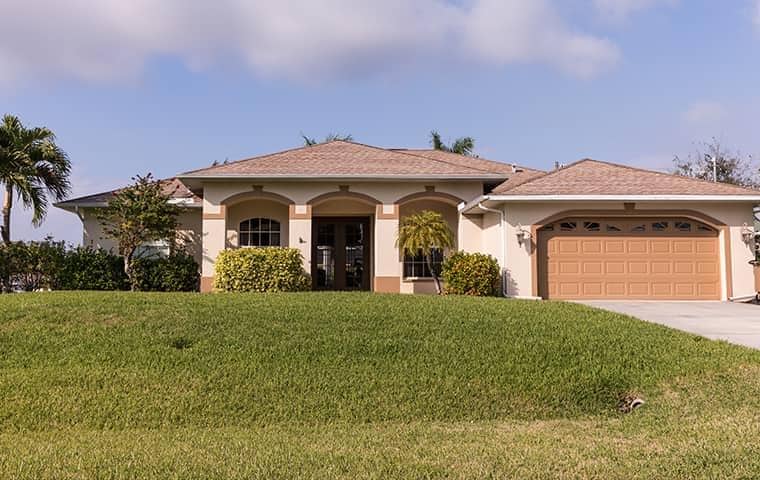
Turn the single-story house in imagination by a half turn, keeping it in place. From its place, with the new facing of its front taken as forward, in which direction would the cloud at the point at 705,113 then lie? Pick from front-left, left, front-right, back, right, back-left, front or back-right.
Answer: front-right

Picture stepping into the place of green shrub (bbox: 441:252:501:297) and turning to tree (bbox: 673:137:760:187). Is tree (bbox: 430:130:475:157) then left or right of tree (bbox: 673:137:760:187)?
left

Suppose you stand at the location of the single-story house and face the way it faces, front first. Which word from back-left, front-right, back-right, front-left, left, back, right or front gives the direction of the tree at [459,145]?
back

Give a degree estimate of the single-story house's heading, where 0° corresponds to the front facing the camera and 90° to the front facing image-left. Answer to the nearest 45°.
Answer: approximately 0°

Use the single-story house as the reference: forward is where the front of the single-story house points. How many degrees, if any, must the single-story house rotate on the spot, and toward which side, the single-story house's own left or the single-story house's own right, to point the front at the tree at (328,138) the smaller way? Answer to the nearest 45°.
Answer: approximately 135° to the single-story house's own right

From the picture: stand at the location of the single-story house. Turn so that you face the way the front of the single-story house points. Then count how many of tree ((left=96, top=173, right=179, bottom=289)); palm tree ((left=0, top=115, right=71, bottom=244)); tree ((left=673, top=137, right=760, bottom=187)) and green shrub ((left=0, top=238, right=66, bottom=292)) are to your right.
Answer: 3

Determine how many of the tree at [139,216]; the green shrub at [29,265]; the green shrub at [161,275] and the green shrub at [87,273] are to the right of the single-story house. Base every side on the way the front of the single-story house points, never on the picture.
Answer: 4

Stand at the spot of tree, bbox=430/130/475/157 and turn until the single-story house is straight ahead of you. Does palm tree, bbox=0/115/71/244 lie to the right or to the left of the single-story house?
right

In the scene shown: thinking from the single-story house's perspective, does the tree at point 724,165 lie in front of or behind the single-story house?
behind

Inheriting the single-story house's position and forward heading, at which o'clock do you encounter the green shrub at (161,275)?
The green shrub is roughly at 3 o'clock from the single-story house.

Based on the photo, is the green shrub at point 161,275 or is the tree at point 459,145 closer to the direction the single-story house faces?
the green shrub

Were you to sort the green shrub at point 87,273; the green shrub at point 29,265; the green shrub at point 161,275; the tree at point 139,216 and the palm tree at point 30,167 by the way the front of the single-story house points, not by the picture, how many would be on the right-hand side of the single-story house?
5

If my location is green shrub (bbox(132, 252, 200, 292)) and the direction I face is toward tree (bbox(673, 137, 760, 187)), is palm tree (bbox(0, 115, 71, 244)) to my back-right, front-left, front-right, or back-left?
back-left

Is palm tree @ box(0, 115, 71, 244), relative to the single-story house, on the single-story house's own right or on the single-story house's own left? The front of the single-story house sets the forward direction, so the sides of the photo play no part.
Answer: on the single-story house's own right
